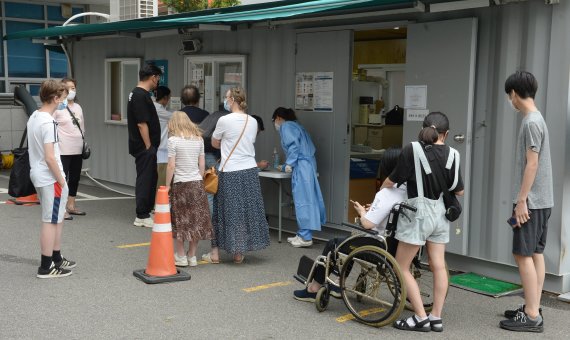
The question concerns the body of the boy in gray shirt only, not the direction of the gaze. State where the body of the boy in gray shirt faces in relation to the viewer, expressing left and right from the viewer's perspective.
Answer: facing to the left of the viewer

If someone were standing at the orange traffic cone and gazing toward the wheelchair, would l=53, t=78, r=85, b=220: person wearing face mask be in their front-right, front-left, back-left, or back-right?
back-left

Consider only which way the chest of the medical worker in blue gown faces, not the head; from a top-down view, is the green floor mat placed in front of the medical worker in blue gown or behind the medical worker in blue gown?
behind

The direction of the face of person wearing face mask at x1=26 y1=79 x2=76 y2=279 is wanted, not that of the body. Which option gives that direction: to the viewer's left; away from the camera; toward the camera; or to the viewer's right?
to the viewer's right

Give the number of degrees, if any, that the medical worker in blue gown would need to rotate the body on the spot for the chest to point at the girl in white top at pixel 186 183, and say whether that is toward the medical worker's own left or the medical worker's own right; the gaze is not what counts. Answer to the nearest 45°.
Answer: approximately 45° to the medical worker's own left

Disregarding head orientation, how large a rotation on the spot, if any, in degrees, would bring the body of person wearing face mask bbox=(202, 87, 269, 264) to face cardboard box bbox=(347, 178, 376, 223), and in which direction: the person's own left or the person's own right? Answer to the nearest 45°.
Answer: approximately 90° to the person's own right

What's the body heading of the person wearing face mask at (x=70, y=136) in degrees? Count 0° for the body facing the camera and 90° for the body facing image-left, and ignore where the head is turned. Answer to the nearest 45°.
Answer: approximately 315°

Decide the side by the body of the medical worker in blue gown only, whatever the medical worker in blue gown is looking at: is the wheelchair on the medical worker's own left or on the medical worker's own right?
on the medical worker's own left

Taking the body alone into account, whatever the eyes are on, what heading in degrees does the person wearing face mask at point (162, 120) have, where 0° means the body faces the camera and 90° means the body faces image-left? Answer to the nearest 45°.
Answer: approximately 270°

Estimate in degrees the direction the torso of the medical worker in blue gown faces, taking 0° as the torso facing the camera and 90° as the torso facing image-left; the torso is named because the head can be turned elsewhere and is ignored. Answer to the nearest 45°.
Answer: approximately 90°

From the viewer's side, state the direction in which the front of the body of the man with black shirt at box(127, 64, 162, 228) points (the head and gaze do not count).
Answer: to the viewer's right

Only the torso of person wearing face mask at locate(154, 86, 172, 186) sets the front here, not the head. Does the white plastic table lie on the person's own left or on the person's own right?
on the person's own right

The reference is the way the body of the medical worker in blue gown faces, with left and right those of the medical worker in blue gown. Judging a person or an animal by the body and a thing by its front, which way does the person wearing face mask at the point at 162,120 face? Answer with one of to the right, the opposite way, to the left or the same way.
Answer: the opposite way

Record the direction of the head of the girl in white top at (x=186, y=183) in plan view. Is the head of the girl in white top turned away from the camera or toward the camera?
away from the camera
